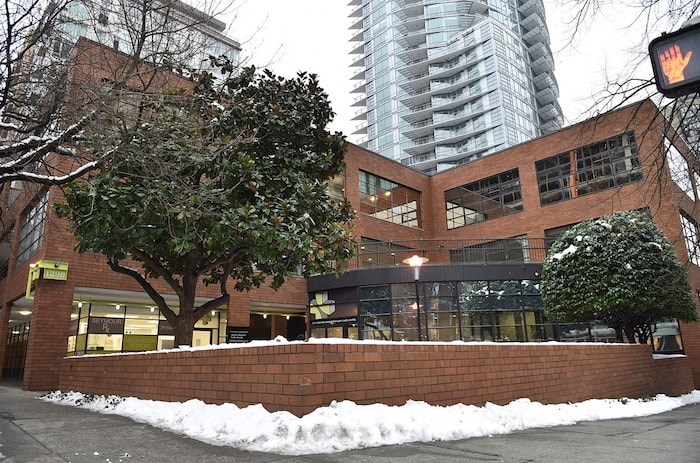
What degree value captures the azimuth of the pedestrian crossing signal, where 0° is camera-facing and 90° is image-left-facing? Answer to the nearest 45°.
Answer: approximately 0°

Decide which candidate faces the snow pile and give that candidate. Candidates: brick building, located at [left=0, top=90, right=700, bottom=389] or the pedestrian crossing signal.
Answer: the brick building

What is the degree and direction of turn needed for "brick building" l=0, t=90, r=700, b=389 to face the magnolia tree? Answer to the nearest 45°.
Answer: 0° — it already faces it

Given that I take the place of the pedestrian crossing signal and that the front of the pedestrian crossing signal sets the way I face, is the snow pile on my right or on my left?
on my right

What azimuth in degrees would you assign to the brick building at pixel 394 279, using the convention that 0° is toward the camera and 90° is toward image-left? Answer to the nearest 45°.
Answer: approximately 0°

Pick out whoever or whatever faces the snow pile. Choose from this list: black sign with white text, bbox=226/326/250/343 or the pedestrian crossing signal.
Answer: the black sign with white text

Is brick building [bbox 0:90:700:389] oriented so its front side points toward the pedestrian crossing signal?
yes

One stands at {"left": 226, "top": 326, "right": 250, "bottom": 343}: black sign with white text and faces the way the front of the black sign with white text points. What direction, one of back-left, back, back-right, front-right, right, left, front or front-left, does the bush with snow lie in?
front-left

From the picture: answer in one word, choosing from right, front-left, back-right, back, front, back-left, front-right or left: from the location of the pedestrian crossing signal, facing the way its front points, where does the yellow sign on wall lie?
right

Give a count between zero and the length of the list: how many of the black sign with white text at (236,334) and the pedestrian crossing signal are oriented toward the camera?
2
